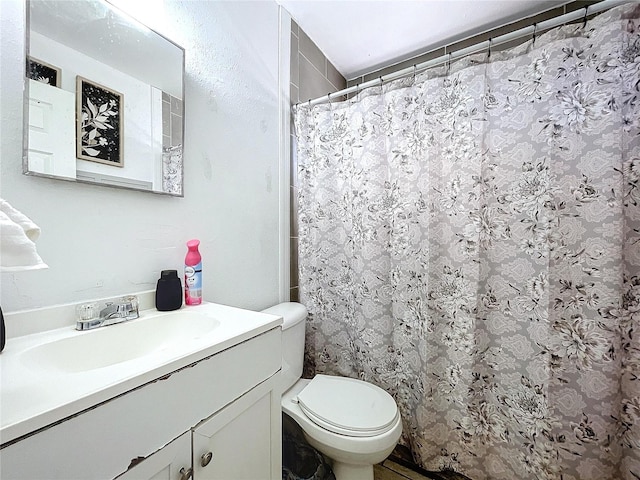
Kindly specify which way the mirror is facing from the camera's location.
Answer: facing the viewer and to the right of the viewer

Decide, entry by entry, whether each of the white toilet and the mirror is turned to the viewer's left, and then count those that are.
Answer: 0

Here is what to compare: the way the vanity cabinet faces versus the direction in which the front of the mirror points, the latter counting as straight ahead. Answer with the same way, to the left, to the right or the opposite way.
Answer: the same way

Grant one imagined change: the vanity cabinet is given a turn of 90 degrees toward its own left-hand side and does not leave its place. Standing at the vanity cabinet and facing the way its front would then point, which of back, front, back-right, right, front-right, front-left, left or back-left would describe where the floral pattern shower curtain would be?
front-right

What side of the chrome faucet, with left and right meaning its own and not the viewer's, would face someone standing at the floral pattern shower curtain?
left

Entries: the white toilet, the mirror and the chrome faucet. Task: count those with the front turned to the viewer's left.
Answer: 0

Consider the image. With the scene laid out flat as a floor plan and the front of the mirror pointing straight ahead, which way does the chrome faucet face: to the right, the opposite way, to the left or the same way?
the same way

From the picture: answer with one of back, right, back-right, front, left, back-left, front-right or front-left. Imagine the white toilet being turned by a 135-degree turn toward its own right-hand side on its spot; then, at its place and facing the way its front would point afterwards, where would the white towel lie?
front-left

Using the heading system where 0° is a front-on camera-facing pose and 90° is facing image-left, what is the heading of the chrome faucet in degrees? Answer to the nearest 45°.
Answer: approximately 315°
